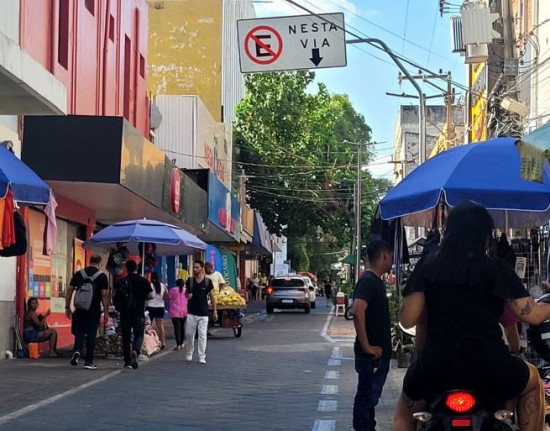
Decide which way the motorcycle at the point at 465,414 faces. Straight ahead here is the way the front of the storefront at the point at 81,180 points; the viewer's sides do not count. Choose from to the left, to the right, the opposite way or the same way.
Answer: to the left

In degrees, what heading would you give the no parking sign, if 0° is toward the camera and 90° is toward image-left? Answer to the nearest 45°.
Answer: approximately 0°

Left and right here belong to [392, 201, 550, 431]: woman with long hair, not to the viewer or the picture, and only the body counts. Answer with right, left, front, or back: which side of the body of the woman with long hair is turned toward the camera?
back

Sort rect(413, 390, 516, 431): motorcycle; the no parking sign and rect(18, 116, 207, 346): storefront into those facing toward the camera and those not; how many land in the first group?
1

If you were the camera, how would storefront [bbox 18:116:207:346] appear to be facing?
facing to the right of the viewer

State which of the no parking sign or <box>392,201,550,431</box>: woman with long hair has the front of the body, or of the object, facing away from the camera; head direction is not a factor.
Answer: the woman with long hair

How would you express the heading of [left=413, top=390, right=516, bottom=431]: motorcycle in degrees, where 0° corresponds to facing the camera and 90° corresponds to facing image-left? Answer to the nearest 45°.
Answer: approximately 180°

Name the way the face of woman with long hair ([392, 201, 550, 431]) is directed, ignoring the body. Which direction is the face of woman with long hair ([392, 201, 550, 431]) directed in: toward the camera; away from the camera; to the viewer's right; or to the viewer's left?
away from the camera
